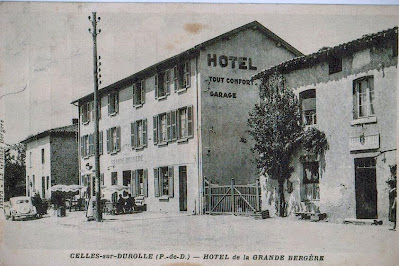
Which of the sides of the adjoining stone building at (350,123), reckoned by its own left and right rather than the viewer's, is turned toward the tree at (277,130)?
right

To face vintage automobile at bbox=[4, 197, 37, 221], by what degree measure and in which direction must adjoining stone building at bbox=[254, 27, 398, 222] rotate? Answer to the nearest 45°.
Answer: approximately 45° to its right
